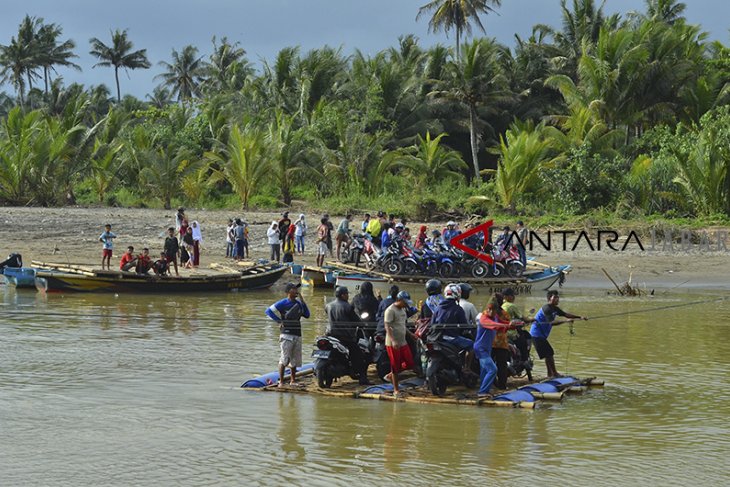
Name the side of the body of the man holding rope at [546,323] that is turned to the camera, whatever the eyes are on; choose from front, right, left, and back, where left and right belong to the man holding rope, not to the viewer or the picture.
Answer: right

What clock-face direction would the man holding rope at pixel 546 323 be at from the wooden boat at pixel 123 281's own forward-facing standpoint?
The man holding rope is roughly at 2 o'clock from the wooden boat.

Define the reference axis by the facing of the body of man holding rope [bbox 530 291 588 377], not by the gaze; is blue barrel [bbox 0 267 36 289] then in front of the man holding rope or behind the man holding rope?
behind

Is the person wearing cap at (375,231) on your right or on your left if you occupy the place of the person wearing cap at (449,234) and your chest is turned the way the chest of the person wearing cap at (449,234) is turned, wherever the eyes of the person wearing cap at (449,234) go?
on your right

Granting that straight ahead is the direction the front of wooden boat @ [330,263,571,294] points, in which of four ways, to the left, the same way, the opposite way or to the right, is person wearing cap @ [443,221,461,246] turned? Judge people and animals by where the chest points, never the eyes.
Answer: to the right

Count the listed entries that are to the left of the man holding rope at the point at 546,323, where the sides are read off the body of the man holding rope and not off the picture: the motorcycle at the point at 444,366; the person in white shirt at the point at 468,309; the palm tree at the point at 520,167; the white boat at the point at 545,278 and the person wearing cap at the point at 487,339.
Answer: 2

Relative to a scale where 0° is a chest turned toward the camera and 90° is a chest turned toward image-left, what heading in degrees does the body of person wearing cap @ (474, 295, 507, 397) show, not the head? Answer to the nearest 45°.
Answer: approximately 270°

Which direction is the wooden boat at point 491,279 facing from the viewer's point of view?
to the viewer's right
